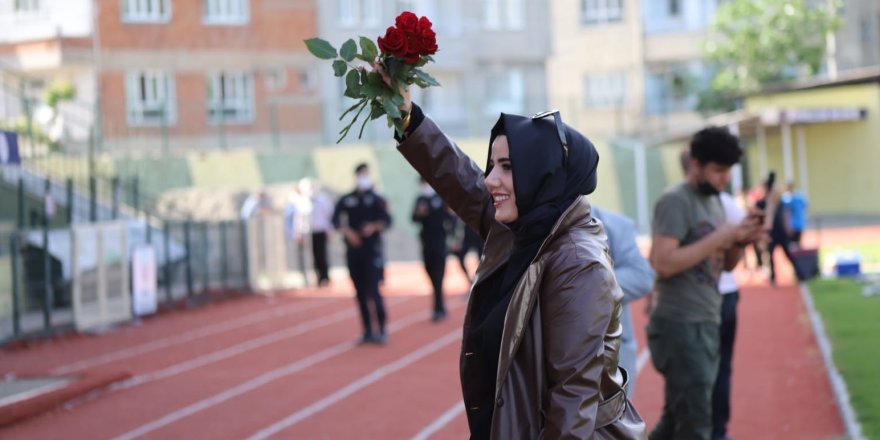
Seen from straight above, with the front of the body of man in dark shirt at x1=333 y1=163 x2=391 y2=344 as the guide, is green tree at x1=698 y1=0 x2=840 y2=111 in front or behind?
behind

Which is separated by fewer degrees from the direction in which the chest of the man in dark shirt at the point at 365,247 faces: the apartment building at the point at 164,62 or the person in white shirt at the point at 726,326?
the person in white shirt

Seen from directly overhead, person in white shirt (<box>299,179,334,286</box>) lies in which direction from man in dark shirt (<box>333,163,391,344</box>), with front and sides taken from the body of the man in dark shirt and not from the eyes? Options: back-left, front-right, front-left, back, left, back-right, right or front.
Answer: back

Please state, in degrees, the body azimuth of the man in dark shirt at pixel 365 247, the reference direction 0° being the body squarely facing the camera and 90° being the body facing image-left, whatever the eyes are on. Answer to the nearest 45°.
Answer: approximately 0°

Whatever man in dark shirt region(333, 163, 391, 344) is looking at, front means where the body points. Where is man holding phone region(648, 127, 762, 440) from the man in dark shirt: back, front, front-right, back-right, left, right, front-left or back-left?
front

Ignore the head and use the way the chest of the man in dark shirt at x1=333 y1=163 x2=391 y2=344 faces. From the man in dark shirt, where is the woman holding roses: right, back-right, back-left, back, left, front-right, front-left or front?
front

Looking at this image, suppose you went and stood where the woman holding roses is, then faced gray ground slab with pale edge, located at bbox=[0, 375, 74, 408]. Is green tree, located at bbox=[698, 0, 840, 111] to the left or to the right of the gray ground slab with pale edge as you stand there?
right

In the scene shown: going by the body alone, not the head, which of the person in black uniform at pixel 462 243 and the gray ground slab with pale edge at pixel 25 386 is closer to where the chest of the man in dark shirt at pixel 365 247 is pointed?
the gray ground slab with pale edge

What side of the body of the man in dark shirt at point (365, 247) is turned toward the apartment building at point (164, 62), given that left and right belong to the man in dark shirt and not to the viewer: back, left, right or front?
back
